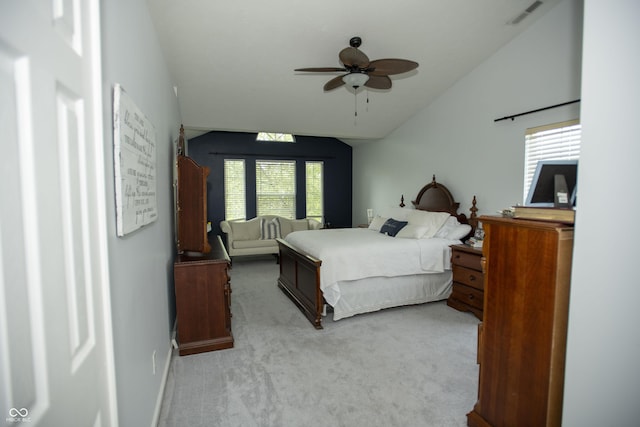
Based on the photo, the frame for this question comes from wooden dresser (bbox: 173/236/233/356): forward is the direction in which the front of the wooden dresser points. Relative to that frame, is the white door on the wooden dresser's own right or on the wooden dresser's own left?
on the wooden dresser's own right

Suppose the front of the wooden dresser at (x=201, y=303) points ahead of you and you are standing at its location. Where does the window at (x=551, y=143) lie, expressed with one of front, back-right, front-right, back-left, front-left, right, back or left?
front

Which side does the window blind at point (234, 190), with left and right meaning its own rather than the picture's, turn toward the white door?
front

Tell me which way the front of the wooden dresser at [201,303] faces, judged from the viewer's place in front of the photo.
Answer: facing to the right of the viewer

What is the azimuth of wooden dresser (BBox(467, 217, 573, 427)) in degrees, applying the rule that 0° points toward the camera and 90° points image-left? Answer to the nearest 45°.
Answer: approximately 90°

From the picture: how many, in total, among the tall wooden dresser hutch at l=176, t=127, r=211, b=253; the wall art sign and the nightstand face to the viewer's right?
2

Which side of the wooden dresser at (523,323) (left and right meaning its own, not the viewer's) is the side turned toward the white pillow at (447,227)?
right

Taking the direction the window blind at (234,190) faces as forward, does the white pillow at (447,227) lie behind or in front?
in front

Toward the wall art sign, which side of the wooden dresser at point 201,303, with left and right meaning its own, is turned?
right

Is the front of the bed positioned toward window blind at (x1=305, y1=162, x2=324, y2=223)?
no

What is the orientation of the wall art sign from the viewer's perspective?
to the viewer's right

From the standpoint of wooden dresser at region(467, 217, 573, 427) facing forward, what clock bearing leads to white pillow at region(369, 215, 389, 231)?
The white pillow is roughly at 2 o'clock from the wooden dresser.

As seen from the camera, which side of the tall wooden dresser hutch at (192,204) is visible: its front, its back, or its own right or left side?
right

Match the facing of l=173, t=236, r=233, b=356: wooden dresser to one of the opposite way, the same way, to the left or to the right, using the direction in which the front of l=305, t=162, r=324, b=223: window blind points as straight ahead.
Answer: to the left

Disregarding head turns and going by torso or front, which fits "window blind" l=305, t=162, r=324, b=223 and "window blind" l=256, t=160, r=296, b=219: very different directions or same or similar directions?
same or similar directions

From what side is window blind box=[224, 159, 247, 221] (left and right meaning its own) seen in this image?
front

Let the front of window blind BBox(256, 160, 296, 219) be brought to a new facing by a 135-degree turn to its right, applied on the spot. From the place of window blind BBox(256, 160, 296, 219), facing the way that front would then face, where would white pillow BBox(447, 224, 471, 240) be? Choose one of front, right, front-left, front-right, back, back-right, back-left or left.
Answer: back

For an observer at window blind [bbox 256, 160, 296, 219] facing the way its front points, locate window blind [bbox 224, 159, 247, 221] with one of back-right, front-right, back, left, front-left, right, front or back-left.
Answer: right

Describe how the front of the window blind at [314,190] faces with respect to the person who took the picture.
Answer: facing the viewer

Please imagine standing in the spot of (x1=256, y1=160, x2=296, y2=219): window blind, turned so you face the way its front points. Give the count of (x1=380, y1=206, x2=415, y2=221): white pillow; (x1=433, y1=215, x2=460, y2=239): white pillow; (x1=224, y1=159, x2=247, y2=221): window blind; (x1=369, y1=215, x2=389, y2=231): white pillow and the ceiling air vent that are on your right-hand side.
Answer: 1
